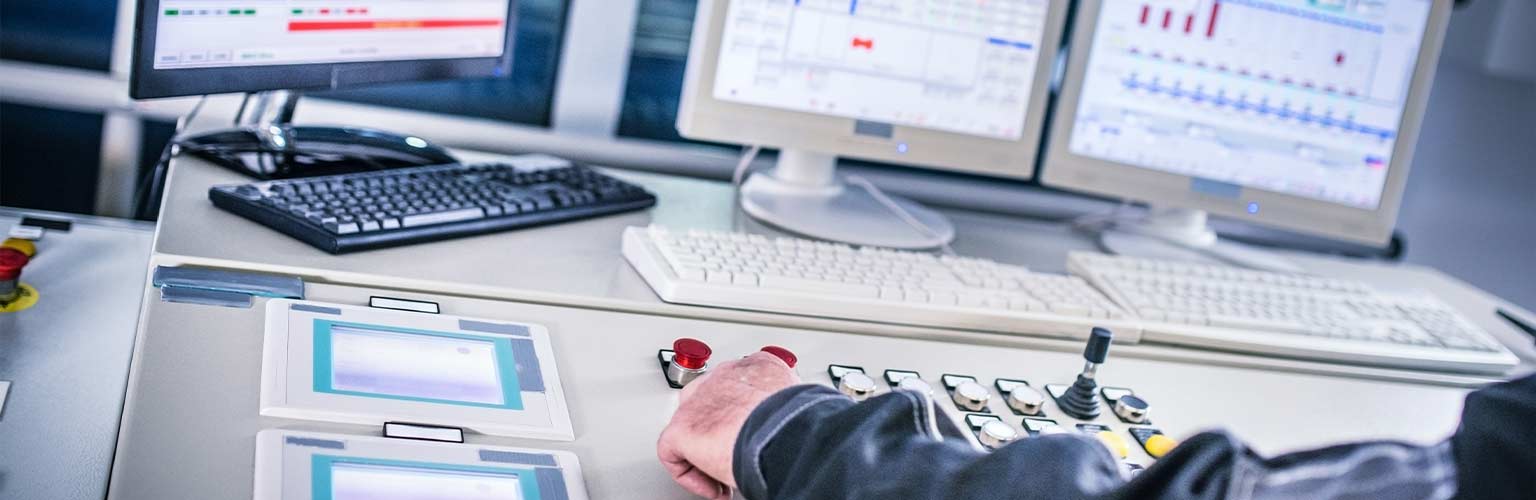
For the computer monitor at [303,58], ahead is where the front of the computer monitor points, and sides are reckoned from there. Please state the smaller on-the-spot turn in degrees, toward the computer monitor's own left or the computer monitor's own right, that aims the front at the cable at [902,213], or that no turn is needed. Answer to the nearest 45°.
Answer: approximately 45° to the computer monitor's own left

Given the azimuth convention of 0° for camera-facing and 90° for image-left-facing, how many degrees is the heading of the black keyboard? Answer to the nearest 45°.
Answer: approximately 315°

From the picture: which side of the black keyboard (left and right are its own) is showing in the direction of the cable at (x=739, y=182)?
left

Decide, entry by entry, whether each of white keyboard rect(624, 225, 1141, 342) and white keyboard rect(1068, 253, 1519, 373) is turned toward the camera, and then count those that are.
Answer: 2

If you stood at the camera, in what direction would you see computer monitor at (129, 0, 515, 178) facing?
facing the viewer and to the right of the viewer

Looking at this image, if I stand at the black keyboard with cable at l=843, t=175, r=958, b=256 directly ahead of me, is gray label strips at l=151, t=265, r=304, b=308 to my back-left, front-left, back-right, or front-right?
back-right

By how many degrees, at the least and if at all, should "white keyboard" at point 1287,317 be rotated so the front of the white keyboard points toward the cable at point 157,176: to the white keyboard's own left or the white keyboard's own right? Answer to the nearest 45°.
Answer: approximately 90° to the white keyboard's own right

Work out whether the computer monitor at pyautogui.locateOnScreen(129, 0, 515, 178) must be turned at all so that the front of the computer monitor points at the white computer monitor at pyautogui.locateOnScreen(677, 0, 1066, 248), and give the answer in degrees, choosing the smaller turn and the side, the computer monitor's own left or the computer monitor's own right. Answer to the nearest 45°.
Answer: approximately 45° to the computer monitor's own left

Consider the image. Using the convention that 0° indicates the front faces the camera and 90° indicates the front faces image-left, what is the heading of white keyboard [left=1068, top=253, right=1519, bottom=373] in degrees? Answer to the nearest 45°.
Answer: approximately 0°
